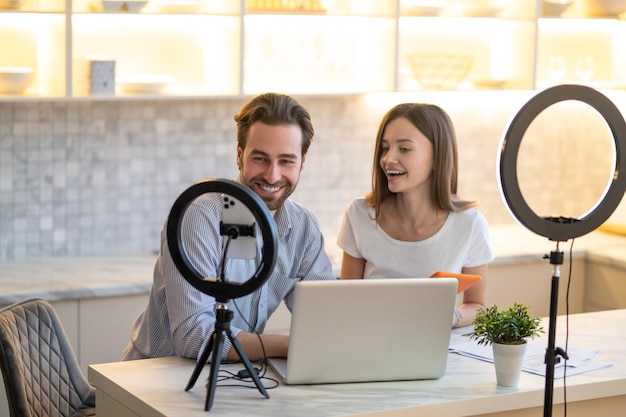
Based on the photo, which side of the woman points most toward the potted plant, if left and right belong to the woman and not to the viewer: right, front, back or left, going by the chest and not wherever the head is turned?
front

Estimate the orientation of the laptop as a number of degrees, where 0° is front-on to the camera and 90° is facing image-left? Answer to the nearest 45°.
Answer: approximately 135°

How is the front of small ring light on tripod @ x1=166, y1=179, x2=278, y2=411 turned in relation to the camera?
facing away from the viewer and to the right of the viewer

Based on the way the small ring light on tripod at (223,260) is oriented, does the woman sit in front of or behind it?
in front

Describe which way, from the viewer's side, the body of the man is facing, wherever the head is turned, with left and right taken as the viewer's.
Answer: facing the viewer and to the right of the viewer

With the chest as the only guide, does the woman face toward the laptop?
yes

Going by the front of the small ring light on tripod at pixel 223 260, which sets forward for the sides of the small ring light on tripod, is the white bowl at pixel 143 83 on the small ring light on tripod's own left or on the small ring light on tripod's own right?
on the small ring light on tripod's own left

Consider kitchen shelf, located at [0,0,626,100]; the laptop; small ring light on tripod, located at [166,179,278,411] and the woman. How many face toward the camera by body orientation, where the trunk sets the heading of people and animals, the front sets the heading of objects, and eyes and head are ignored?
2

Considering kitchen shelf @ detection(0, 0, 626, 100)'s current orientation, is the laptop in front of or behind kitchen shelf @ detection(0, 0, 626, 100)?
in front

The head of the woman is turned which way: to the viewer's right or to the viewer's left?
to the viewer's left

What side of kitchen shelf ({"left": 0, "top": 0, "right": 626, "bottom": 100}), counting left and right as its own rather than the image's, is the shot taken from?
front
